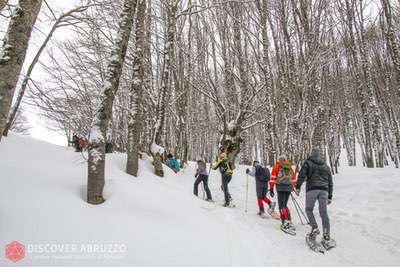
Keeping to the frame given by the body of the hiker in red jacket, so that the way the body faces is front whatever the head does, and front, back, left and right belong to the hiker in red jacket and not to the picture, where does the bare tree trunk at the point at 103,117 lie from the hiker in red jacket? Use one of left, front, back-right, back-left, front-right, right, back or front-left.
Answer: left

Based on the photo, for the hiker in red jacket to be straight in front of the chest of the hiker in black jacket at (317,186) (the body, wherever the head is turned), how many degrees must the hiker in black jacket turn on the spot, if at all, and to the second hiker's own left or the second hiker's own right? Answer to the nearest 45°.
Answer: approximately 45° to the second hiker's own left

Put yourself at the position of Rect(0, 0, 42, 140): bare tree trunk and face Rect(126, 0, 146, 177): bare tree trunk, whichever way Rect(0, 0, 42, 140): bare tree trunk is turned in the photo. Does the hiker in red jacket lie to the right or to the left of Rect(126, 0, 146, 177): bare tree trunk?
right

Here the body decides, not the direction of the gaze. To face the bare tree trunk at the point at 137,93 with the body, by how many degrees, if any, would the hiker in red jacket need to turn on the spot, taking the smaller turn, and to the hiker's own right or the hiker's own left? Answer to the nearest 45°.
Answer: approximately 45° to the hiker's own left

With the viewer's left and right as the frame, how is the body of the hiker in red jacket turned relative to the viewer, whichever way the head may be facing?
facing away from the viewer and to the left of the viewer

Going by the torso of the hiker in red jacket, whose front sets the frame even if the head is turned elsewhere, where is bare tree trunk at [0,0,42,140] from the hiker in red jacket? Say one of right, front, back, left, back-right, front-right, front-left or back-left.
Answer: left

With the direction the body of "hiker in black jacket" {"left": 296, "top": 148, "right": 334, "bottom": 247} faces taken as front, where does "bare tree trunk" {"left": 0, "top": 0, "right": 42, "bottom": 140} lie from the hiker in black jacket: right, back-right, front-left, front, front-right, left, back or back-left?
back-left

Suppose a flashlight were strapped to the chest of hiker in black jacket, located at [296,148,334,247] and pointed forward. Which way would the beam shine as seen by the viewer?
away from the camera

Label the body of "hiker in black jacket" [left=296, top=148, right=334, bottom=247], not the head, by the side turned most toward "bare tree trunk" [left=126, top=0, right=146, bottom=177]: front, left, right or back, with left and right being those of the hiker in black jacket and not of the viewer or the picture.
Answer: left

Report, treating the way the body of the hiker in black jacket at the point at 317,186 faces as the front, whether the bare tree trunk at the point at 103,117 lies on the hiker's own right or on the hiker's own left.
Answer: on the hiker's own left

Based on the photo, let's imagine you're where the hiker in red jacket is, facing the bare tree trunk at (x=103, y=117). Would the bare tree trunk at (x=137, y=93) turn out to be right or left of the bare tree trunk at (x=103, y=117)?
right
